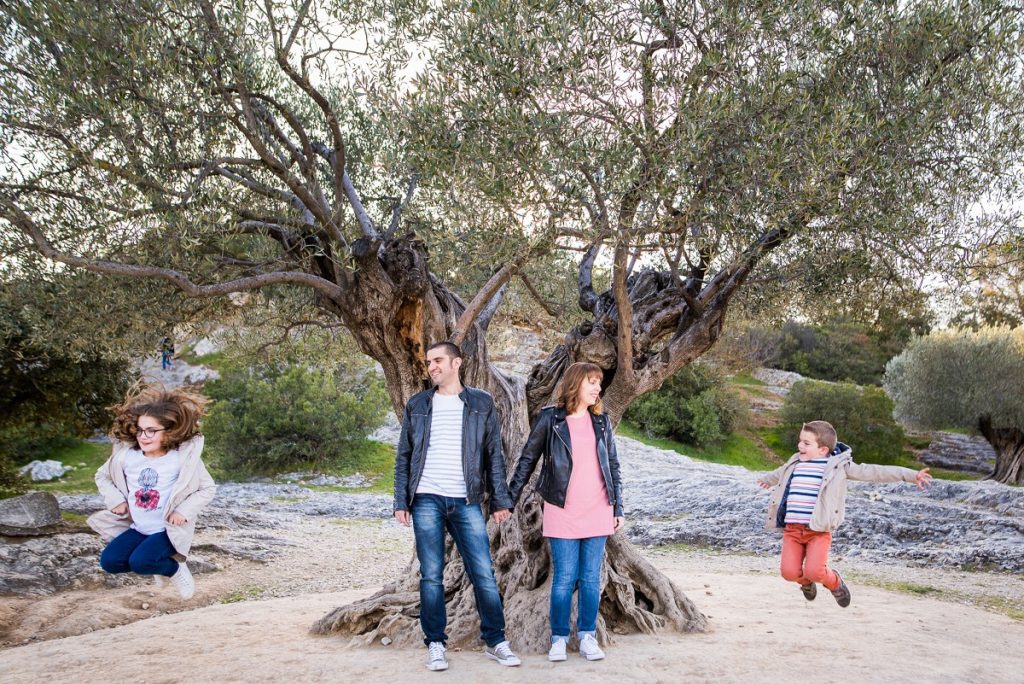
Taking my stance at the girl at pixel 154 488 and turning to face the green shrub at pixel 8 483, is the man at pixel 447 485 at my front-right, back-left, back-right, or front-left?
back-right

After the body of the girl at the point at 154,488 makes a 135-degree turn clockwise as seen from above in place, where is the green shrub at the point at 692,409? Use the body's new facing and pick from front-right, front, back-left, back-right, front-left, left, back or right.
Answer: front-right

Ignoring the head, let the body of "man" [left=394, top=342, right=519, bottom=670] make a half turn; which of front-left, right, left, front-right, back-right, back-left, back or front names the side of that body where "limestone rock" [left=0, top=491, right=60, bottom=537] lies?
front-left

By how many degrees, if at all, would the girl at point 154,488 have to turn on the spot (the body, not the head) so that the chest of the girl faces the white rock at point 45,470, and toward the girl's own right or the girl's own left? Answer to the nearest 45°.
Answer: approximately 135° to the girl's own right

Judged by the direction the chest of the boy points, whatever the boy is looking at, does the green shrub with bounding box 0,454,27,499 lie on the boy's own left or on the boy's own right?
on the boy's own right

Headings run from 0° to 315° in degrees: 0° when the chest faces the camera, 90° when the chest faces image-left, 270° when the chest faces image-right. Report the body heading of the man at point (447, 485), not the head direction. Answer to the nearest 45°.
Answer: approximately 0°

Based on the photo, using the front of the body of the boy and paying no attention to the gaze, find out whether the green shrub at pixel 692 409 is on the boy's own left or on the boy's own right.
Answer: on the boy's own right

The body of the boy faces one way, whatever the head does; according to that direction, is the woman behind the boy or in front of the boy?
in front

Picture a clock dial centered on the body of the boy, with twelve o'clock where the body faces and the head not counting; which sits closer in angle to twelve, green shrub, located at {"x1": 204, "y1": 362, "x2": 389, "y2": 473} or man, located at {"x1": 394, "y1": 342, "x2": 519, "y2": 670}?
the man

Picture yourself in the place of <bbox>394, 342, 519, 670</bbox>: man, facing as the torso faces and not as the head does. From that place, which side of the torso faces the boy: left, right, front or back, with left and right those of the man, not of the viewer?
left

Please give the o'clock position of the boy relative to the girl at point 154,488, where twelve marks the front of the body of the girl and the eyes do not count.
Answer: The boy is roughly at 8 o'clock from the girl.
